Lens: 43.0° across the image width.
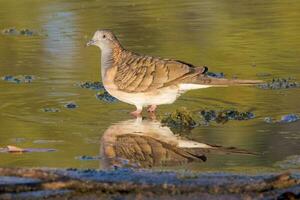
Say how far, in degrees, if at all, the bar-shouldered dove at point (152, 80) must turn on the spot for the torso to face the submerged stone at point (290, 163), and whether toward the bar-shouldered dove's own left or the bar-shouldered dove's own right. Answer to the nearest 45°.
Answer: approximately 135° to the bar-shouldered dove's own left

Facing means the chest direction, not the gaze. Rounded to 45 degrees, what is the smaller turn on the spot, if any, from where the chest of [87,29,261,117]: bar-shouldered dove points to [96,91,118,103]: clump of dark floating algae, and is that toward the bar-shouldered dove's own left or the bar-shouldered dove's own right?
approximately 45° to the bar-shouldered dove's own right

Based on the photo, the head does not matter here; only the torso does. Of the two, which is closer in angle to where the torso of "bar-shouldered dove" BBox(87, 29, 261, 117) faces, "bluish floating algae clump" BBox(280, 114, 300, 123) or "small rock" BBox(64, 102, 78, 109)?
the small rock

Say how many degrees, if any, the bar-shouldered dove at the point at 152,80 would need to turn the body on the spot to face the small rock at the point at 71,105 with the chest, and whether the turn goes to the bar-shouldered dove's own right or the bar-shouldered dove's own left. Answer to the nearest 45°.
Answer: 0° — it already faces it

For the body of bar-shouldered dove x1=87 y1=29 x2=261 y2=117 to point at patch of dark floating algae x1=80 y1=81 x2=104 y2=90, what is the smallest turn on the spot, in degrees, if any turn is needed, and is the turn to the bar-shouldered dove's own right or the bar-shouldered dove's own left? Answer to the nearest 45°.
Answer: approximately 45° to the bar-shouldered dove's own right

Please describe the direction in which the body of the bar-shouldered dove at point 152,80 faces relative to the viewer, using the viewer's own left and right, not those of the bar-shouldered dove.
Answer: facing to the left of the viewer

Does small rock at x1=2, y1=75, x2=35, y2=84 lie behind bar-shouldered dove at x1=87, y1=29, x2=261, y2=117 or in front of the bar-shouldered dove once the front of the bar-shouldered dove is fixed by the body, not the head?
in front

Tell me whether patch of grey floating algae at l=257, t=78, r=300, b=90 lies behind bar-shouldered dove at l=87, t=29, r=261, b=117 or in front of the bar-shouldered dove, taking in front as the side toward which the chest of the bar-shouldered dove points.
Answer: behind
